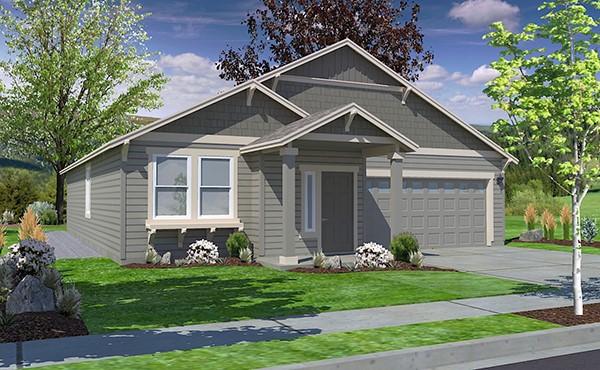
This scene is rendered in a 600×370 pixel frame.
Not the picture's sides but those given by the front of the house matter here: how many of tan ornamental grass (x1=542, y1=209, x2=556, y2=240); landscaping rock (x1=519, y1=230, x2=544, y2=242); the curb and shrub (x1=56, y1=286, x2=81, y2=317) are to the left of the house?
2

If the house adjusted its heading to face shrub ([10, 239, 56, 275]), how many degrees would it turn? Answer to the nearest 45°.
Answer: approximately 90° to its right

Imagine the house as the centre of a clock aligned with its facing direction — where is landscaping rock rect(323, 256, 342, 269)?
The landscaping rock is roughly at 1 o'clock from the house.

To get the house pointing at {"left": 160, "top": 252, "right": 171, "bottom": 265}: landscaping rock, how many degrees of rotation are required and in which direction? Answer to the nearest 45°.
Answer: approximately 90° to its right

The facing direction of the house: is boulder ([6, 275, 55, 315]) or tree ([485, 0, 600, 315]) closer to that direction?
the tree

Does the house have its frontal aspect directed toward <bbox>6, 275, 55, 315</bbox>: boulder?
no

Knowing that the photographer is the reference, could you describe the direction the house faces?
facing the viewer and to the right of the viewer

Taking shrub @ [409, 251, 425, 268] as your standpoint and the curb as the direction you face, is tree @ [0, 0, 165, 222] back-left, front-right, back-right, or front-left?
back-right

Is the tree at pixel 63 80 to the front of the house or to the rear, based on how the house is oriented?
to the rear

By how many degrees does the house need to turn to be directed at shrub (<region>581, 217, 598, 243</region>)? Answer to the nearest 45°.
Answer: approximately 90° to its left

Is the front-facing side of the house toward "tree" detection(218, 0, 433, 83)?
no

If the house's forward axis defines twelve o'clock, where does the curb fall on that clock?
The curb is roughly at 1 o'clock from the house.

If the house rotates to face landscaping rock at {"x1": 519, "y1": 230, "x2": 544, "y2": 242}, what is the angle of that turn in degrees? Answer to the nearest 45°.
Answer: approximately 90° to its left

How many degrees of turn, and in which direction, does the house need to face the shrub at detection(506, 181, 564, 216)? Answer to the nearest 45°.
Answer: approximately 90° to its left
